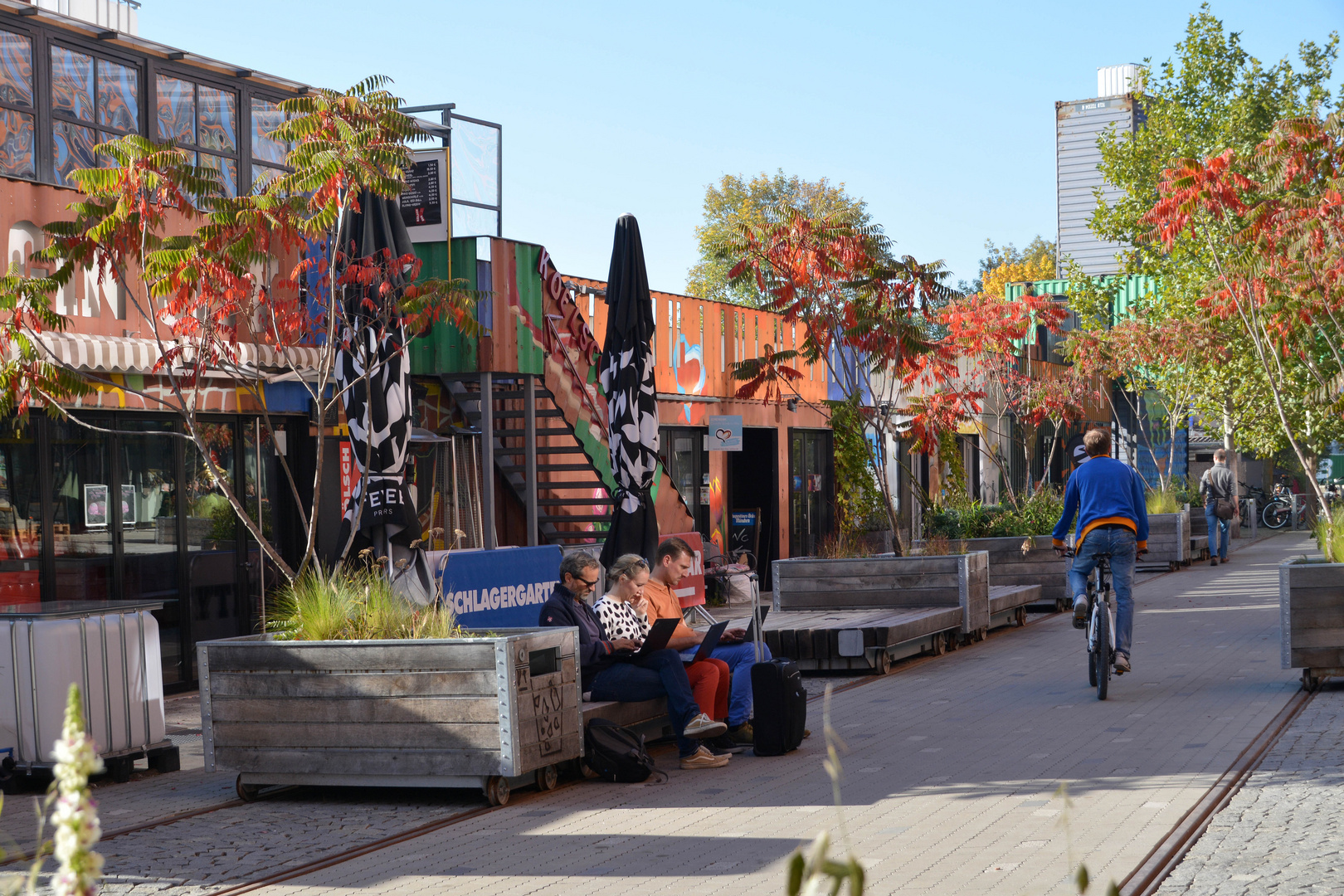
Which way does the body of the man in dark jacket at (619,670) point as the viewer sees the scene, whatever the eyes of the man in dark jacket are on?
to the viewer's right

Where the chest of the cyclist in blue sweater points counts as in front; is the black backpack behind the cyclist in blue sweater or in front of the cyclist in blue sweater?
behind

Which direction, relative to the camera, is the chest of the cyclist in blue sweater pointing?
away from the camera

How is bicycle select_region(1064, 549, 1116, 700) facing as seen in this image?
away from the camera

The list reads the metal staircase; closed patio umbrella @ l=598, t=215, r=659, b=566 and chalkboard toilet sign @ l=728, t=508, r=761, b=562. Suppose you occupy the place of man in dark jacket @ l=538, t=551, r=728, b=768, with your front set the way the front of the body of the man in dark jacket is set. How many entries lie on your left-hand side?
3

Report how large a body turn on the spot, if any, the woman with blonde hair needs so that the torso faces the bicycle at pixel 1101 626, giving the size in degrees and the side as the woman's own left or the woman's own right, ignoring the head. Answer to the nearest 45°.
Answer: approximately 45° to the woman's own left

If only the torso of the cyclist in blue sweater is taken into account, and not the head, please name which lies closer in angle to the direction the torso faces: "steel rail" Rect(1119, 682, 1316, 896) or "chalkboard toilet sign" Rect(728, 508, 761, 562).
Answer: the chalkboard toilet sign

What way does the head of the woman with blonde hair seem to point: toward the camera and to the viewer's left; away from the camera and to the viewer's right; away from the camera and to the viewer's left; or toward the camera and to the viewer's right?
toward the camera and to the viewer's right

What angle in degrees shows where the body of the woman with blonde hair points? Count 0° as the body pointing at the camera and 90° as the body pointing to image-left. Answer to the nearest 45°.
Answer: approximately 270°

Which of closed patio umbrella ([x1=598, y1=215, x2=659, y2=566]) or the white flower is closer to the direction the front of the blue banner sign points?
the white flower

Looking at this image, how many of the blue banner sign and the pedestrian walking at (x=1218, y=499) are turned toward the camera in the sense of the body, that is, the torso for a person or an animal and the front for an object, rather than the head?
1

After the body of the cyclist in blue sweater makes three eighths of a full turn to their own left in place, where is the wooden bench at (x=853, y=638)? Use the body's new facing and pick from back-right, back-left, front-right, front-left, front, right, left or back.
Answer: right

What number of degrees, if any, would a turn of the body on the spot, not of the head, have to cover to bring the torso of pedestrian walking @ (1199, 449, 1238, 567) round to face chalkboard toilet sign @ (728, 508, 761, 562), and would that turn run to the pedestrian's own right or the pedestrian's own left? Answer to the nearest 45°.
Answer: approximately 135° to the pedestrian's own left
